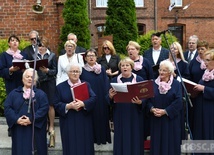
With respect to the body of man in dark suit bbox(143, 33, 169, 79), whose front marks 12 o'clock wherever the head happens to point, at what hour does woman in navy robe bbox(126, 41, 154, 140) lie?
The woman in navy robe is roughly at 1 o'clock from the man in dark suit.

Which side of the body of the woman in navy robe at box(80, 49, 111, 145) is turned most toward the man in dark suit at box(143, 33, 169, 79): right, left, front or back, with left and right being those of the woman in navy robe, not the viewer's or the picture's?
left

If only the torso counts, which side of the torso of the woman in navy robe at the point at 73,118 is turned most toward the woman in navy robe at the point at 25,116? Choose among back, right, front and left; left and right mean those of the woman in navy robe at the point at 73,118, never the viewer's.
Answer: right

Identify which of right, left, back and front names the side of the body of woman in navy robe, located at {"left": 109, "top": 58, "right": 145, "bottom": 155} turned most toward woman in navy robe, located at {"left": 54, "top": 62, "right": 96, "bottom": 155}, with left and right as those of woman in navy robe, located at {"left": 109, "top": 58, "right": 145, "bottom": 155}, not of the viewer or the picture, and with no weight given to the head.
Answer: right

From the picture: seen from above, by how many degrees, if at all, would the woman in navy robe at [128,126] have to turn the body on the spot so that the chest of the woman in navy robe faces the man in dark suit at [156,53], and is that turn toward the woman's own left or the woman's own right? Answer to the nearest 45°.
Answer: approximately 180°

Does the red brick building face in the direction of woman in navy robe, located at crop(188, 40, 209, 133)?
yes

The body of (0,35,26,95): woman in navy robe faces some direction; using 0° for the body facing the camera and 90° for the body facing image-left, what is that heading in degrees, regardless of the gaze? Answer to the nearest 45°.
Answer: approximately 315°

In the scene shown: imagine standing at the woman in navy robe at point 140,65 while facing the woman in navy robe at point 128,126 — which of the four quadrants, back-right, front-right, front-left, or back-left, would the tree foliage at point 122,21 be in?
back-right

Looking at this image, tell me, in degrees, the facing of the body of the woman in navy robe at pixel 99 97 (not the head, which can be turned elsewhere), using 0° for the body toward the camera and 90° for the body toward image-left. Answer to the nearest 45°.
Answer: approximately 0°

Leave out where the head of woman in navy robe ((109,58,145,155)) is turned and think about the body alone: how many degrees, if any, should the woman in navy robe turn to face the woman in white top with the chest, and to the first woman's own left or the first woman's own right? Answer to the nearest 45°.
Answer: approximately 135° to the first woman's own right

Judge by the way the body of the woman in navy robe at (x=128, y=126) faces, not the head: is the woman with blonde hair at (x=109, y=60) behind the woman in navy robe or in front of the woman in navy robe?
behind

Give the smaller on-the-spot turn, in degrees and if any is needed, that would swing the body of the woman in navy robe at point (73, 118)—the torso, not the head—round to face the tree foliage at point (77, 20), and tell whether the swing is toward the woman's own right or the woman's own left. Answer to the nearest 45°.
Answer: approximately 180°

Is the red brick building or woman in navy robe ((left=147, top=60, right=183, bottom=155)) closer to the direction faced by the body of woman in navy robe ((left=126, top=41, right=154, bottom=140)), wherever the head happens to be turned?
the woman in navy robe
